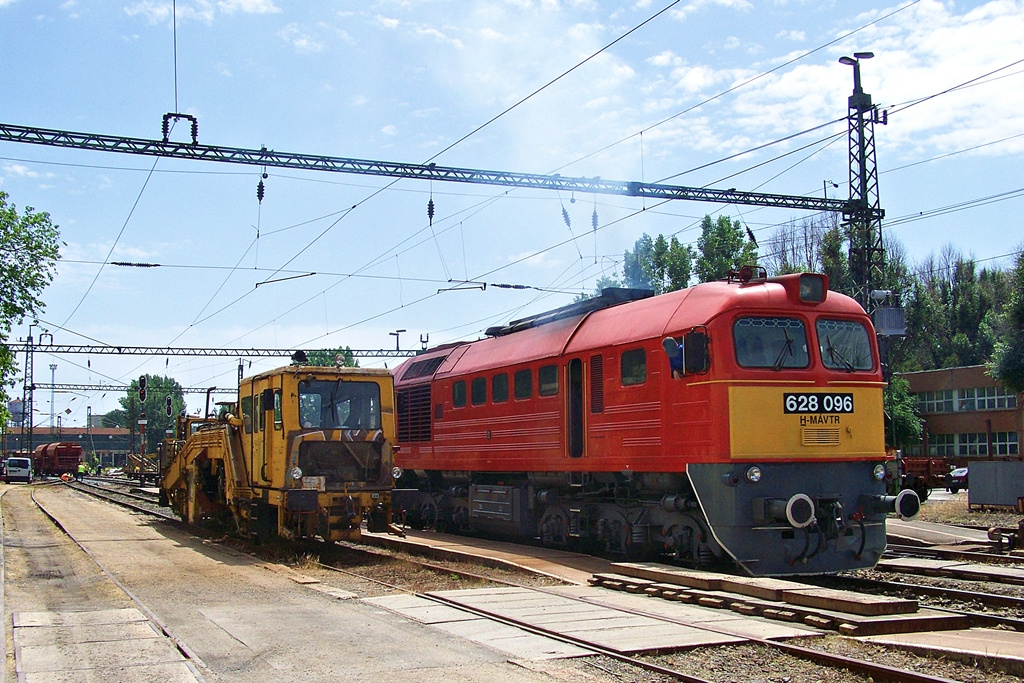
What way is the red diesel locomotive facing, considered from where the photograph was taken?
facing the viewer and to the right of the viewer

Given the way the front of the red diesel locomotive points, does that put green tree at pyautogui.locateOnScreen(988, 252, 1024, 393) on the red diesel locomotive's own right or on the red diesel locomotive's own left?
on the red diesel locomotive's own left

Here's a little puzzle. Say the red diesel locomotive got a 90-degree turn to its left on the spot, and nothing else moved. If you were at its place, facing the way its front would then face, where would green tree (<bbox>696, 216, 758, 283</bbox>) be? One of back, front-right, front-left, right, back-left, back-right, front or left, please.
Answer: front-left

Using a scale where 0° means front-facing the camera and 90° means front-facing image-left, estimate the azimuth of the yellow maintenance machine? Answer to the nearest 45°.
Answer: approximately 315°

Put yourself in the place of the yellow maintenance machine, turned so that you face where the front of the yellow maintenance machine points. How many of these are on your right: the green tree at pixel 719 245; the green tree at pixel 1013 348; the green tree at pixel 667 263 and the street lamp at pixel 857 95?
0

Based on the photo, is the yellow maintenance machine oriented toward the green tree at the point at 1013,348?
no

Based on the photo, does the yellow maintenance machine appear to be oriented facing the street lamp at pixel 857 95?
no
